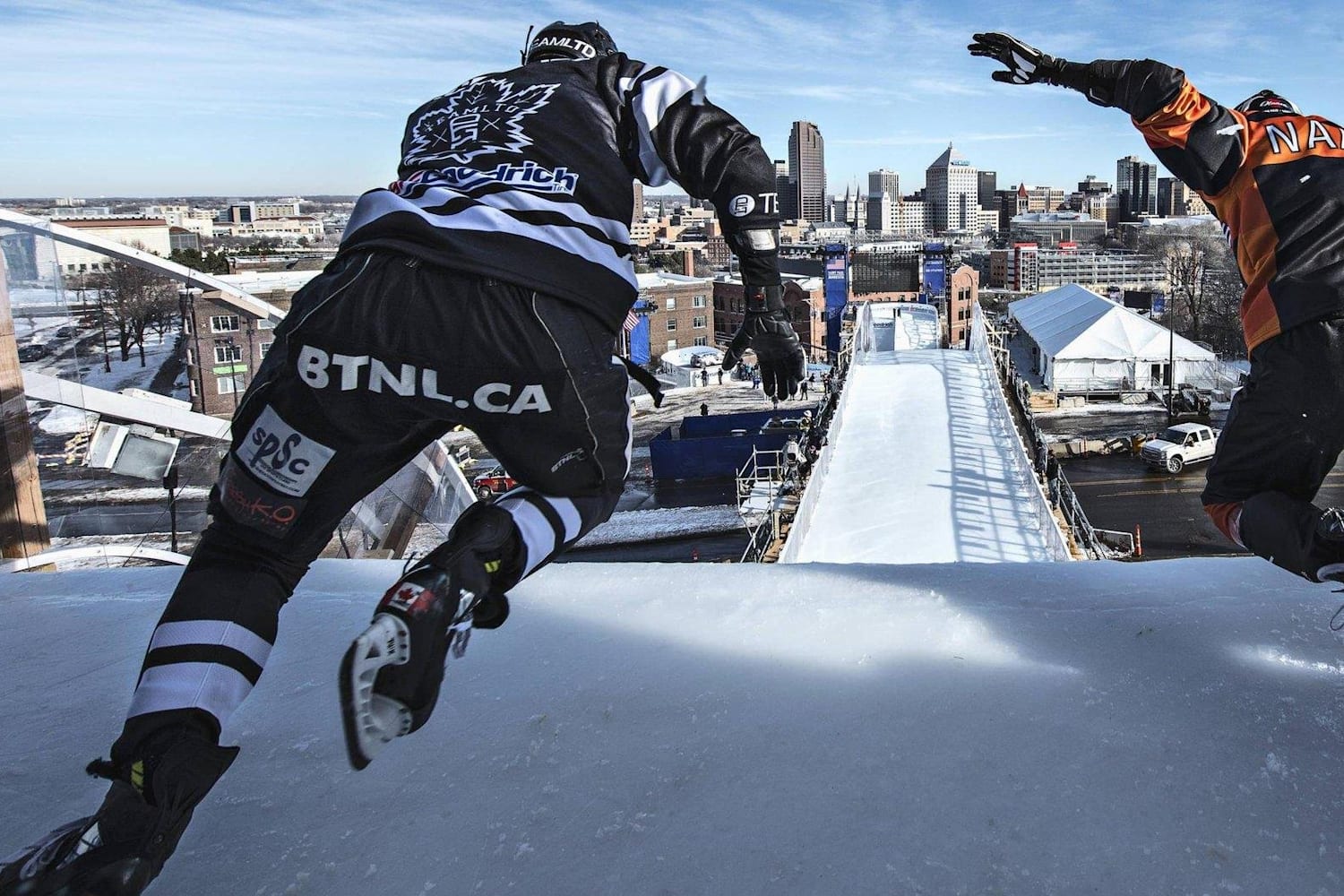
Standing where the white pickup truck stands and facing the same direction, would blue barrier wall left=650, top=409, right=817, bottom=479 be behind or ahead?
ahead

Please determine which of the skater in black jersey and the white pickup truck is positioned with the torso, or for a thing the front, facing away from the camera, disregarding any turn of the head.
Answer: the skater in black jersey

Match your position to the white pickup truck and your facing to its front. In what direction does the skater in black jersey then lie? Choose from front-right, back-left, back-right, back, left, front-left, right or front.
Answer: front-left

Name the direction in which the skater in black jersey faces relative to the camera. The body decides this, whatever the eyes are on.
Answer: away from the camera

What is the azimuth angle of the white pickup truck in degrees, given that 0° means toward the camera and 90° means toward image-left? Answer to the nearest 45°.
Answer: approximately 45°

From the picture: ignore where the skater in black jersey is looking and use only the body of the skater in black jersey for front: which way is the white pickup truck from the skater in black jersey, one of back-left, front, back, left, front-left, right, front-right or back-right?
front-right

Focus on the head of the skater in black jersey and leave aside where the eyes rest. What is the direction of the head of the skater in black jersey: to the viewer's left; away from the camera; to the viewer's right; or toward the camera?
away from the camera

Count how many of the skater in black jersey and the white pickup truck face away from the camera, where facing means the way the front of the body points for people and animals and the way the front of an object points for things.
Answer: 1
